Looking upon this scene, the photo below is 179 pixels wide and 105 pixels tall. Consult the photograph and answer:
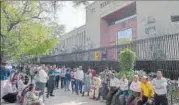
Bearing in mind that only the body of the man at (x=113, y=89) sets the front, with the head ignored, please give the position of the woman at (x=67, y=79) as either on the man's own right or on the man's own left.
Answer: on the man's own right

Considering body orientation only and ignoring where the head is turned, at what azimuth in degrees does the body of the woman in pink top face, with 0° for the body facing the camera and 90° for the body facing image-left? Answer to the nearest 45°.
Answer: approximately 45°

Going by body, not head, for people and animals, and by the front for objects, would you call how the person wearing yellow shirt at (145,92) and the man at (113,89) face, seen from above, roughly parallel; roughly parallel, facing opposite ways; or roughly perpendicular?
roughly parallel

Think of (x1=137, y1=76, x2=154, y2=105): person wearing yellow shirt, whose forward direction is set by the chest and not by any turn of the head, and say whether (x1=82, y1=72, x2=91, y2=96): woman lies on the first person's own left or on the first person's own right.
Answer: on the first person's own right

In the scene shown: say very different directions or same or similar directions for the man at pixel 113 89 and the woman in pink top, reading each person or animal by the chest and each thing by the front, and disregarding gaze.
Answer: same or similar directions

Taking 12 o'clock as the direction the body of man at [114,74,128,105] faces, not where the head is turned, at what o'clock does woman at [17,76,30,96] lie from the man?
The woman is roughly at 2 o'clock from the man.

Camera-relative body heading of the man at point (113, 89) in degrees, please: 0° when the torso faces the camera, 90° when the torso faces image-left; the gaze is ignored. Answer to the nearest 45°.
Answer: approximately 45°

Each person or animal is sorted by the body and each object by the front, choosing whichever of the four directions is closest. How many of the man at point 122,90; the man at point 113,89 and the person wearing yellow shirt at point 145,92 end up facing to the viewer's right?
0

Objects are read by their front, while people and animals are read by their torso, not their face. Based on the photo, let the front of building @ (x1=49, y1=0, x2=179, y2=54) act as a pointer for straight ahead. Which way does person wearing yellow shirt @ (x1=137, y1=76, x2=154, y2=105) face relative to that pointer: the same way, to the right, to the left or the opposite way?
the same way

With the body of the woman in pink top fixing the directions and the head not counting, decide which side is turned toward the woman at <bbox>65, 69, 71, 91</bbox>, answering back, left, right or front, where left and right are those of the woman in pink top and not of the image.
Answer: right

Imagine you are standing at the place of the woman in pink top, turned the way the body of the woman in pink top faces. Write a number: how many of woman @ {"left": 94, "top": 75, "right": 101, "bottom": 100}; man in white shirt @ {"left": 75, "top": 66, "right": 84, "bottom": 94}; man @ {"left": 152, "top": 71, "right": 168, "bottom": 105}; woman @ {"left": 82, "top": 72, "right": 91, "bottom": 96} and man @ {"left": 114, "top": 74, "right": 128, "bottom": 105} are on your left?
1

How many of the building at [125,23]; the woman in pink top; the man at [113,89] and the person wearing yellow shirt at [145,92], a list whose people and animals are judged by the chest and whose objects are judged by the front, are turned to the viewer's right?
0

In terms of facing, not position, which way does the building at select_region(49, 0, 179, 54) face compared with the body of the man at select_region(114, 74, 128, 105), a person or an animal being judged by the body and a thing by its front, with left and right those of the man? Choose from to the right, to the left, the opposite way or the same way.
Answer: the same way

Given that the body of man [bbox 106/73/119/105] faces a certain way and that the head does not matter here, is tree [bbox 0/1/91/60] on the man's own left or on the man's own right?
on the man's own right
